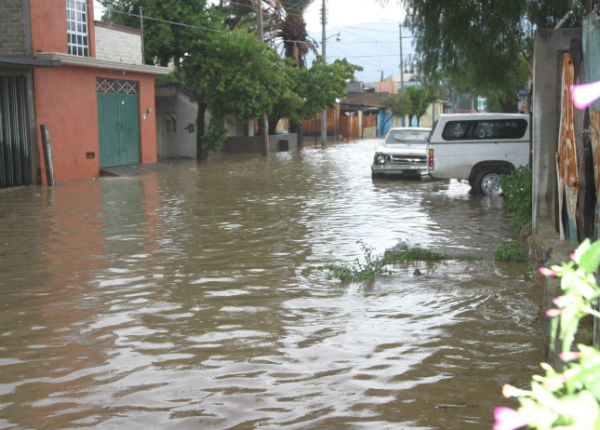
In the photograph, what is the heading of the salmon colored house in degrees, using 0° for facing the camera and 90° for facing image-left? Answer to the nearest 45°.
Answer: approximately 315°

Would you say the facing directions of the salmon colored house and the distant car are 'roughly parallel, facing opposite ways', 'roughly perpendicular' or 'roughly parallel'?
roughly perpendicular

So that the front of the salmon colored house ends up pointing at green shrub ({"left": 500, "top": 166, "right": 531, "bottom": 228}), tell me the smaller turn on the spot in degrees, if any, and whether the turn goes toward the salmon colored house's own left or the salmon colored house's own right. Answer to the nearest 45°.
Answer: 0° — it already faces it

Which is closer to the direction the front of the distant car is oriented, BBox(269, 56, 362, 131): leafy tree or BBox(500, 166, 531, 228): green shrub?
the green shrub

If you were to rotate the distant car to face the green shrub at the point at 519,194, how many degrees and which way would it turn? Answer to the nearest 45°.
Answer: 0° — it already faces it

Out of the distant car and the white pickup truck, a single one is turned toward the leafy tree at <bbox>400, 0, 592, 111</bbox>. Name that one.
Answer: the white pickup truck

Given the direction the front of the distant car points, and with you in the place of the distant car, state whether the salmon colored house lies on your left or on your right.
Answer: on your right

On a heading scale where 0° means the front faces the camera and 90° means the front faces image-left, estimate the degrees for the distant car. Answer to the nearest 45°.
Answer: approximately 0°

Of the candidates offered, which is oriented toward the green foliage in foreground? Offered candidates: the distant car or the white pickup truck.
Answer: the distant car

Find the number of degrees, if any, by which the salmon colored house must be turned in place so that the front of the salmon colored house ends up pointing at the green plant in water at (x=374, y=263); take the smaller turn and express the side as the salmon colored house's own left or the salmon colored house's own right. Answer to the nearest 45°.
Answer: approximately 45° to the salmon colored house's own right

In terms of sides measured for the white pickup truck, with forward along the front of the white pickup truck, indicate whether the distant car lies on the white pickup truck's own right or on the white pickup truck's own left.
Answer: on the white pickup truck's own left

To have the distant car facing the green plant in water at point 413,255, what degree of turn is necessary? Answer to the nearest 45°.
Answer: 0° — it already faces it

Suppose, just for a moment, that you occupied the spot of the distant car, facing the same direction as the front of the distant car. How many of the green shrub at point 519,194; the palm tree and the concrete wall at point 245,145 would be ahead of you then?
1

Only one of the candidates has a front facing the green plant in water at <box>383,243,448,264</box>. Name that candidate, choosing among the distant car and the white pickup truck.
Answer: the distant car

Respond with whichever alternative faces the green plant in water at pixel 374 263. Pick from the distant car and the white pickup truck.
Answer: the distant car
